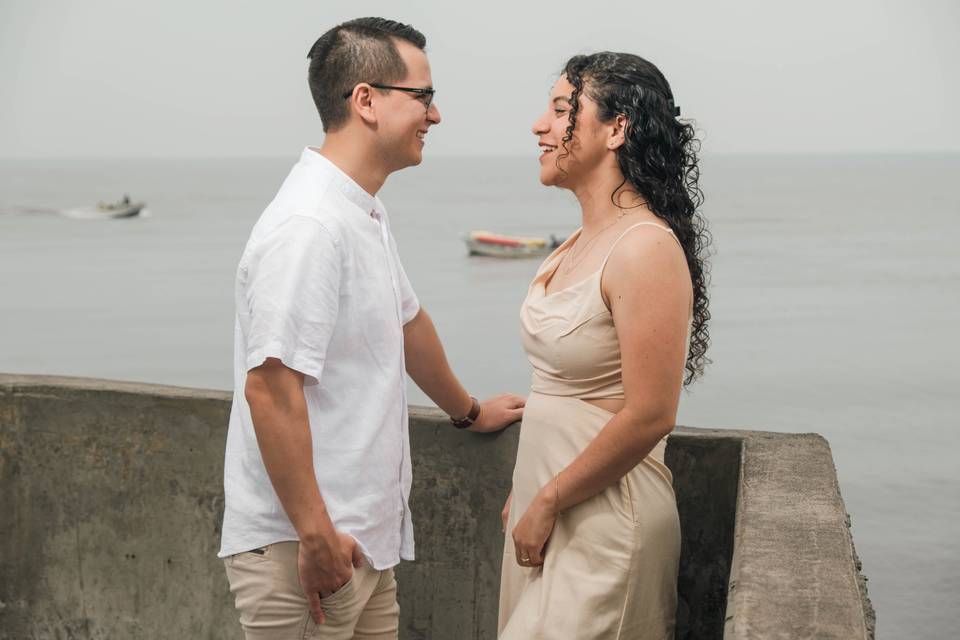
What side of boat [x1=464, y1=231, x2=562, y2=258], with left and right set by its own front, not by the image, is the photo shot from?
left

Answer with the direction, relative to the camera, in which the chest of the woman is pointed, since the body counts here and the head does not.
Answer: to the viewer's left

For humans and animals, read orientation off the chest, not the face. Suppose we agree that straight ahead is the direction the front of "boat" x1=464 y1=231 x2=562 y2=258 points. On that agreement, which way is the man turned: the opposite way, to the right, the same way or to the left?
the opposite way

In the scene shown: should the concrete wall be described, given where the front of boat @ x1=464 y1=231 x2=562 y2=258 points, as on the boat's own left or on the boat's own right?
on the boat's own left

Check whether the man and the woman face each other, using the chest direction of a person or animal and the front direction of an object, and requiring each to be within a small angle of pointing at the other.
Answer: yes

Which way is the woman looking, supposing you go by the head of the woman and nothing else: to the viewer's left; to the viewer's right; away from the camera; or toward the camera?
to the viewer's left

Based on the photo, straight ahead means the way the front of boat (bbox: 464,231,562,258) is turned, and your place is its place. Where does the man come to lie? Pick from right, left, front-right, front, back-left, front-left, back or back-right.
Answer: left

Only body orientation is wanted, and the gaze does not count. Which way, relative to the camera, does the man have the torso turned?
to the viewer's right
